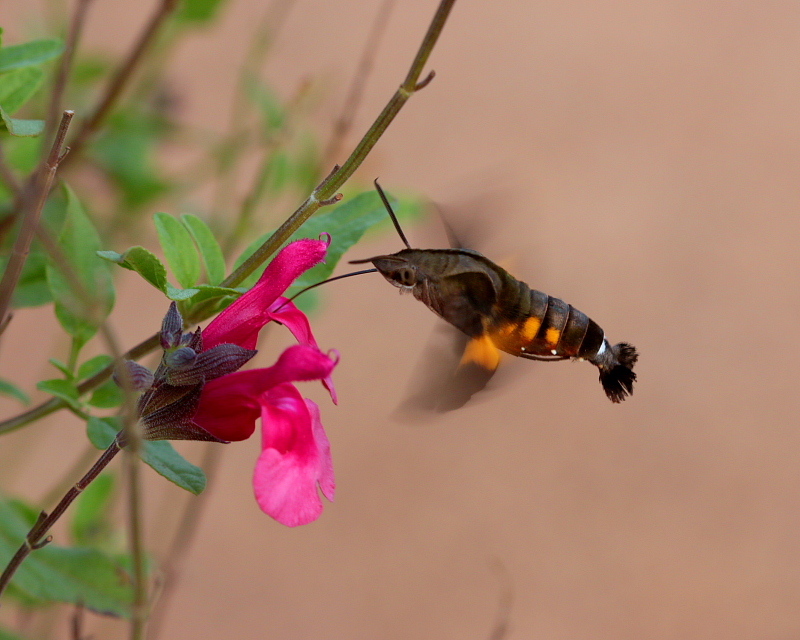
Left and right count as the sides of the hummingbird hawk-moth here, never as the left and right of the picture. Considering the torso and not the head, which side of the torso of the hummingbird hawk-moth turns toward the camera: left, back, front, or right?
left
